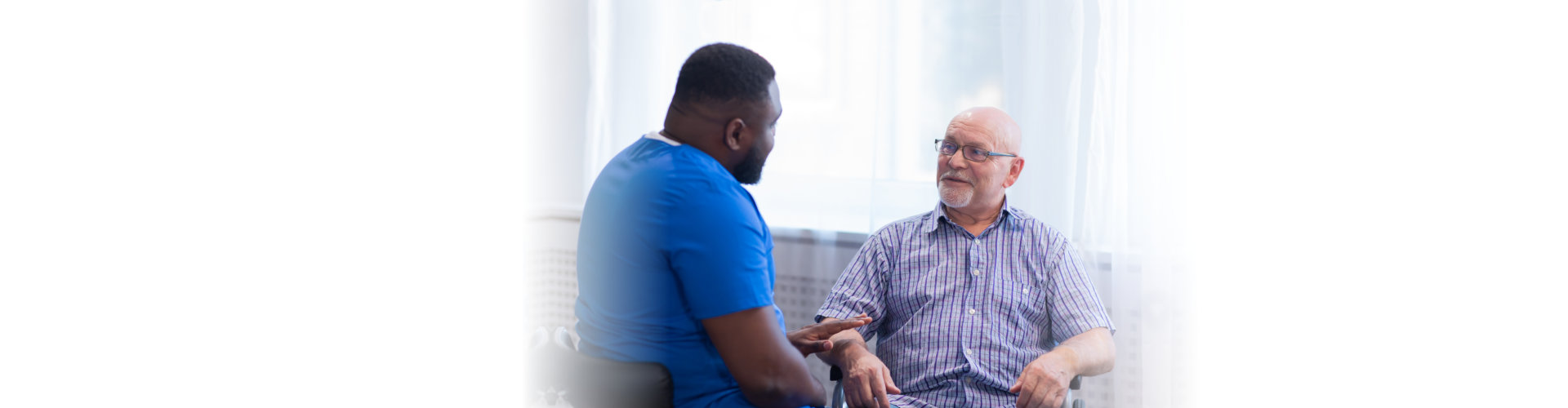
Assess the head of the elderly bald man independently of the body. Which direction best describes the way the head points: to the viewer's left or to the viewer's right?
to the viewer's left

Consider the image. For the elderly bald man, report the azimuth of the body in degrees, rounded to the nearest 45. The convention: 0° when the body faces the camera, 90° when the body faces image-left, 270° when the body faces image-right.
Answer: approximately 0°
